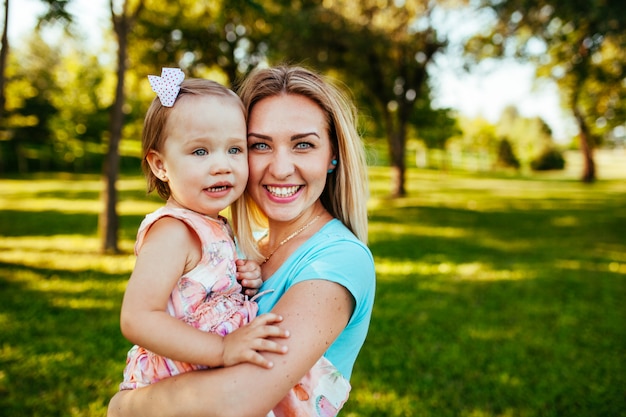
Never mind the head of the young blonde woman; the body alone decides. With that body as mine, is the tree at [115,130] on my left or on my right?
on my right

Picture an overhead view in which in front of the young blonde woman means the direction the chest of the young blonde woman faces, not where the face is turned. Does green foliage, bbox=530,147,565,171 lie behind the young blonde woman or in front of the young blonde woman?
behind

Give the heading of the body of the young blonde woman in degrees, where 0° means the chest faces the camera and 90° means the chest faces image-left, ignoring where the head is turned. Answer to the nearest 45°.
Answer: approximately 45°

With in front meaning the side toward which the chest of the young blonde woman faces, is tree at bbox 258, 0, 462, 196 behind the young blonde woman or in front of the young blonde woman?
behind

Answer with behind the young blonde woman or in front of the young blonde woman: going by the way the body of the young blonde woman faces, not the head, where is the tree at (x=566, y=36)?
behind
